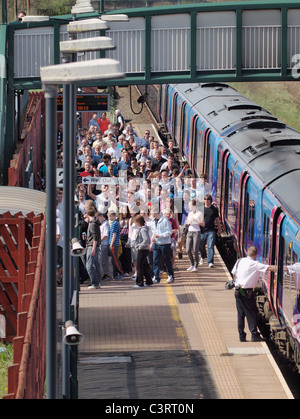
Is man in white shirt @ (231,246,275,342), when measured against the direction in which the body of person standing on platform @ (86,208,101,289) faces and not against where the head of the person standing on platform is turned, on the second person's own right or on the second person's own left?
on the second person's own left
